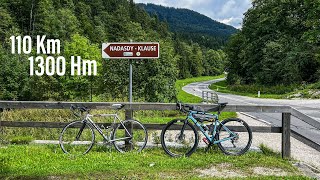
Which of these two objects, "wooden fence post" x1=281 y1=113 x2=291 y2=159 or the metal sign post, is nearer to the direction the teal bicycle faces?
the metal sign post

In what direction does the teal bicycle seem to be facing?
to the viewer's left

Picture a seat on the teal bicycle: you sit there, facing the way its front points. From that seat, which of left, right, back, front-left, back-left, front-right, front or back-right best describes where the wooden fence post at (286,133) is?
back

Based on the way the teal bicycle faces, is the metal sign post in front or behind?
in front
